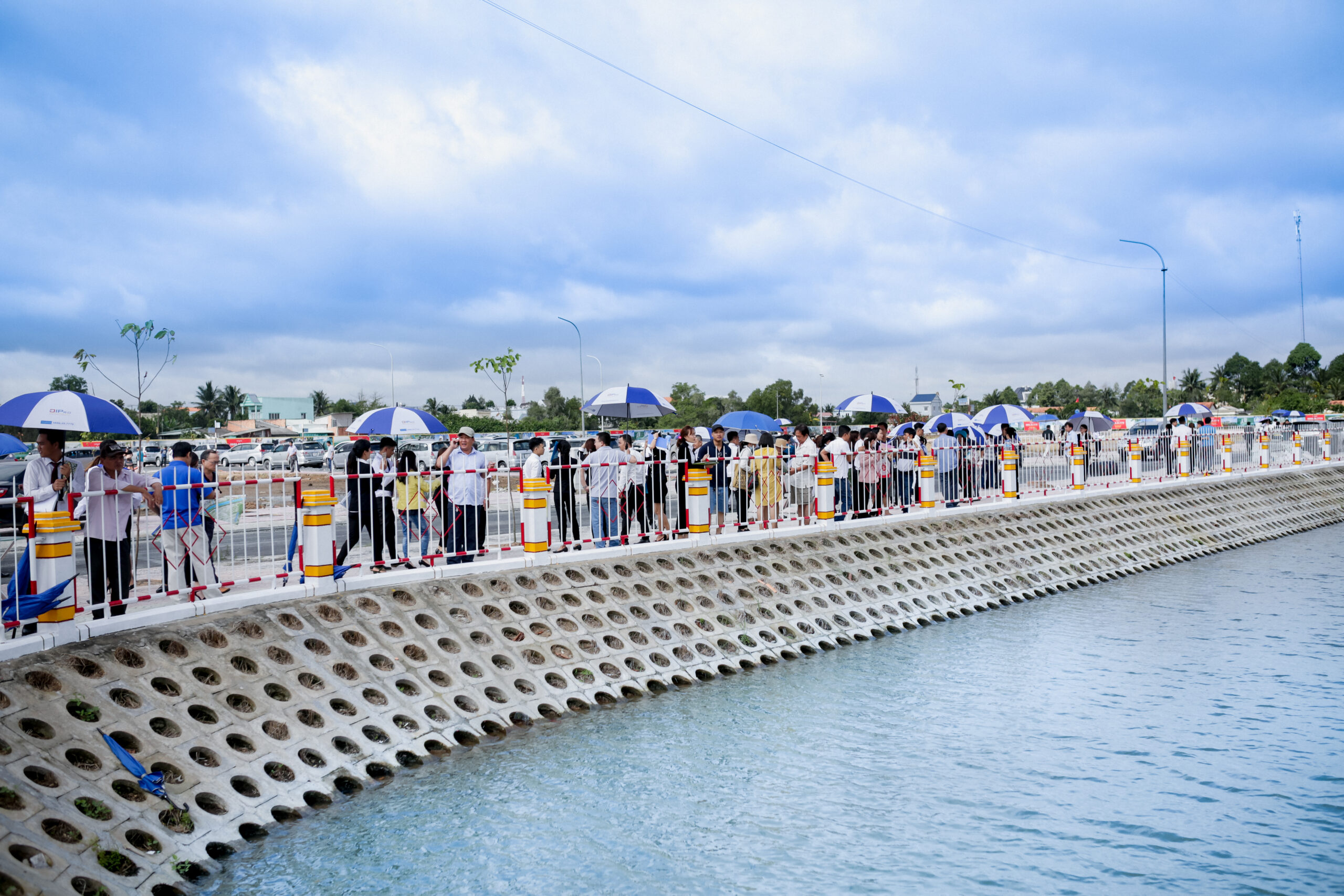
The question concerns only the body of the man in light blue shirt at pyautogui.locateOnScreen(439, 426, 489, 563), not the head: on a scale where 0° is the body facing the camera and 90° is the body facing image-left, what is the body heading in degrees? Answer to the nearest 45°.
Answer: approximately 0°

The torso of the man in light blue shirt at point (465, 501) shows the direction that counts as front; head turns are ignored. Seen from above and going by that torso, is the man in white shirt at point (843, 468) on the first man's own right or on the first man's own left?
on the first man's own left

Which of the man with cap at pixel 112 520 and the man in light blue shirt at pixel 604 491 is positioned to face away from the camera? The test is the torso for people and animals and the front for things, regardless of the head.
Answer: the man in light blue shirt

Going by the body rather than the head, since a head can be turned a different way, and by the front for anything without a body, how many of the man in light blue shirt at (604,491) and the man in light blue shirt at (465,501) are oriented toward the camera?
1
